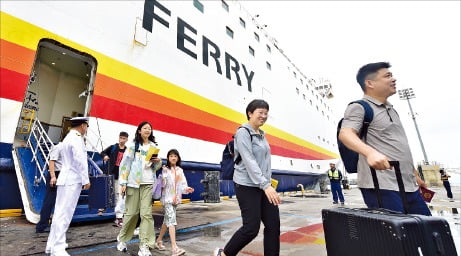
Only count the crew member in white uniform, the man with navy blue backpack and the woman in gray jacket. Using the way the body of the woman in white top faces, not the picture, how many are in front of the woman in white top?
2

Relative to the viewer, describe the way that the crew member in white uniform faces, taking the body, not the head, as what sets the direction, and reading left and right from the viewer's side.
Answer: facing away from the viewer and to the right of the viewer

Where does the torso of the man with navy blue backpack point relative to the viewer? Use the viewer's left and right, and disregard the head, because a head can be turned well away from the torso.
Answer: facing the viewer and to the right of the viewer

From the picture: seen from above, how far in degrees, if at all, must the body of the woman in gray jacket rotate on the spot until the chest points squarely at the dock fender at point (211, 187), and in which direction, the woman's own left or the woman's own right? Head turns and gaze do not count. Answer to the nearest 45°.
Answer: approximately 135° to the woman's own left

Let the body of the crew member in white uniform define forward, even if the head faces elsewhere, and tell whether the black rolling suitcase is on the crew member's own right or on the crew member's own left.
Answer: on the crew member's own right

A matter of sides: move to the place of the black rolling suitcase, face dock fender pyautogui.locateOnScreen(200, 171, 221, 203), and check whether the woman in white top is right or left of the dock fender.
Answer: left

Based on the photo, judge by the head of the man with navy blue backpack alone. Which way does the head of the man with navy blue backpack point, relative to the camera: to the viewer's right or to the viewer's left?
to the viewer's right
